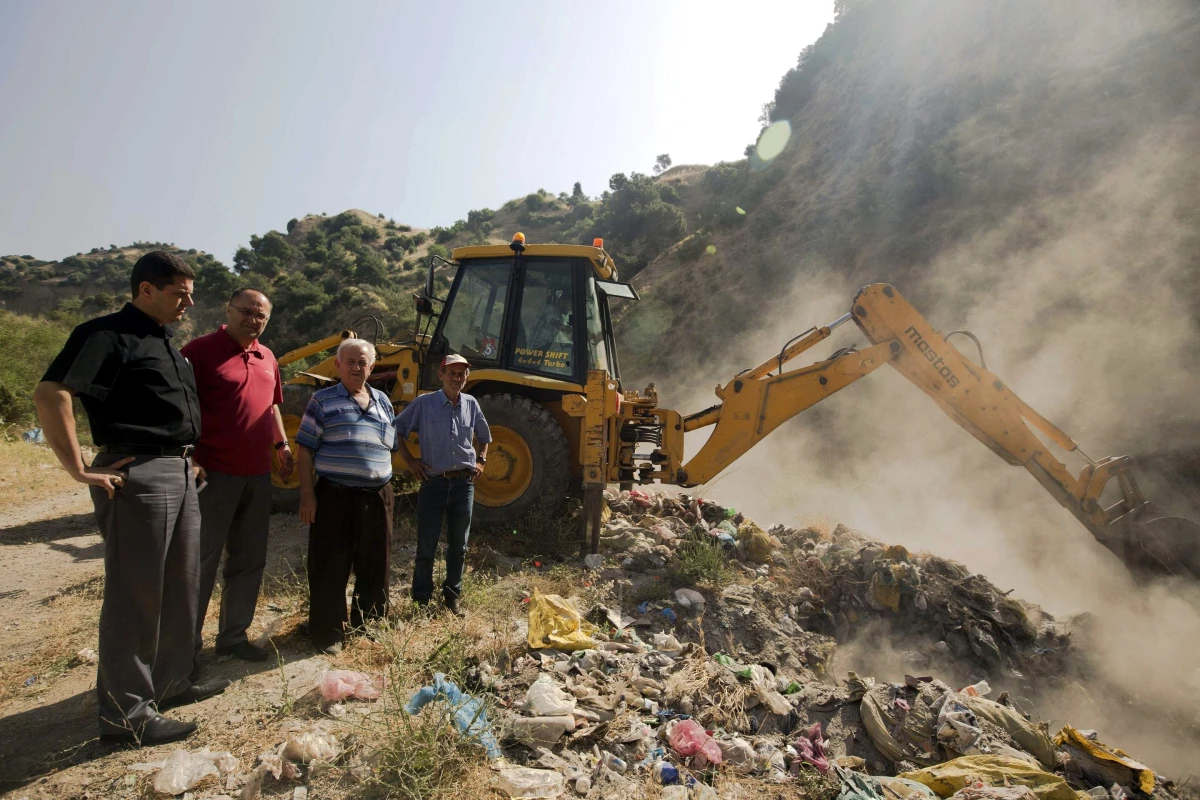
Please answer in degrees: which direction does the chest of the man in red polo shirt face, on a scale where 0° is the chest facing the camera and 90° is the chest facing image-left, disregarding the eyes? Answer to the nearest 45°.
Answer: approximately 315°

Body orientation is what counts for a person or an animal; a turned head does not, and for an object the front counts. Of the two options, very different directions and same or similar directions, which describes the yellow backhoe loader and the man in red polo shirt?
very different directions

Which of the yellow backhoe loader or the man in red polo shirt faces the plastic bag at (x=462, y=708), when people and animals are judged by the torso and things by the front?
the man in red polo shirt

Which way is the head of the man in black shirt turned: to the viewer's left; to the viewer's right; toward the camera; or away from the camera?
to the viewer's right

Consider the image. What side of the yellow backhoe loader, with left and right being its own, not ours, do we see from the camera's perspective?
left

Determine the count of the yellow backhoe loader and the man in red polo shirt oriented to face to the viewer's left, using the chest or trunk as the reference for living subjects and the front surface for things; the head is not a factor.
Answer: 1

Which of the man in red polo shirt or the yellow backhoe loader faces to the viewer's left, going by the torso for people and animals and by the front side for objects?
the yellow backhoe loader

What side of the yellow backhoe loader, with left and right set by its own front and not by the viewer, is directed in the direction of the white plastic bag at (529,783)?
left

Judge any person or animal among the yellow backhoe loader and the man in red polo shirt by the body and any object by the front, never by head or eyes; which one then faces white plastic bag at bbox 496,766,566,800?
the man in red polo shirt
